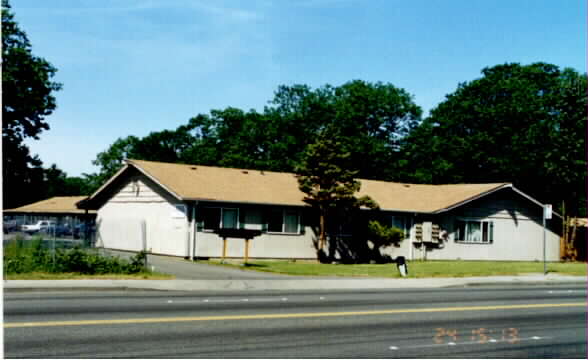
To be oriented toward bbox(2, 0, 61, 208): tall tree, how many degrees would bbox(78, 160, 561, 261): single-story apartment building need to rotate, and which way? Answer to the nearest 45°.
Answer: approximately 135° to its right

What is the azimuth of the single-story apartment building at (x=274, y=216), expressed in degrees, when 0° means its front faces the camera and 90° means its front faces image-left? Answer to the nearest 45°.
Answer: approximately 0°
